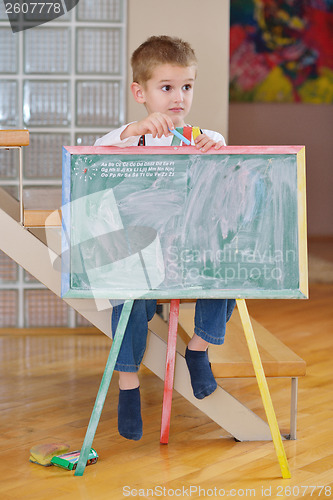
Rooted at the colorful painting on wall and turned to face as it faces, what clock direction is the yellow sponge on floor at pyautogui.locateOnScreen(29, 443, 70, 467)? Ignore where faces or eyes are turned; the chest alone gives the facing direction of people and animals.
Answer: The yellow sponge on floor is roughly at 12 o'clock from the colorful painting on wall.

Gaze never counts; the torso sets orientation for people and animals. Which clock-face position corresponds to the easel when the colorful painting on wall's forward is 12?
The easel is roughly at 12 o'clock from the colorful painting on wall.

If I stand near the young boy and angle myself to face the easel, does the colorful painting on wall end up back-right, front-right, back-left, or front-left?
back-left

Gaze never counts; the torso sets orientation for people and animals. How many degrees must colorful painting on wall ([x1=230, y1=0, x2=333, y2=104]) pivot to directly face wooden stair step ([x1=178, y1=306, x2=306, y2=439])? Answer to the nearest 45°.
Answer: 0° — it already faces it

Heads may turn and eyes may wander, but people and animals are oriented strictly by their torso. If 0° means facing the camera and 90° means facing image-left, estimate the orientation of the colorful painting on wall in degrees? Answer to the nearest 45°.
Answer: approximately 0°

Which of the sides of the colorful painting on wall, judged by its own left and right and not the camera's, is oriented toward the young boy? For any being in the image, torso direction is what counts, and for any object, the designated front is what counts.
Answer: front
